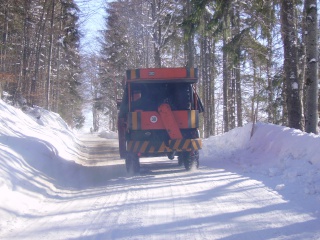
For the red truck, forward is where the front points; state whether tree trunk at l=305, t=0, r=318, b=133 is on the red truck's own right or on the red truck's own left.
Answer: on the red truck's own right

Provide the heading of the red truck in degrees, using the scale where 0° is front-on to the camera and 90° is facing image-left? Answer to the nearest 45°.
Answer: approximately 180°

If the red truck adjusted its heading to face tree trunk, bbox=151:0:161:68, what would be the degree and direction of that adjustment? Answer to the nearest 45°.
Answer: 0° — it already faces it

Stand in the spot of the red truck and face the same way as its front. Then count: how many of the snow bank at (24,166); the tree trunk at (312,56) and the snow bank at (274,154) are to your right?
2

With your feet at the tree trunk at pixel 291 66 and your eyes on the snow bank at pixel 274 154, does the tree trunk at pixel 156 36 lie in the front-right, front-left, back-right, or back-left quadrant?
back-right

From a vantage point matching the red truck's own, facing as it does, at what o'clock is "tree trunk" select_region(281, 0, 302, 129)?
The tree trunk is roughly at 2 o'clock from the red truck.

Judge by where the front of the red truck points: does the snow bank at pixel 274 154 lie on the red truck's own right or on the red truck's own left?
on the red truck's own right
